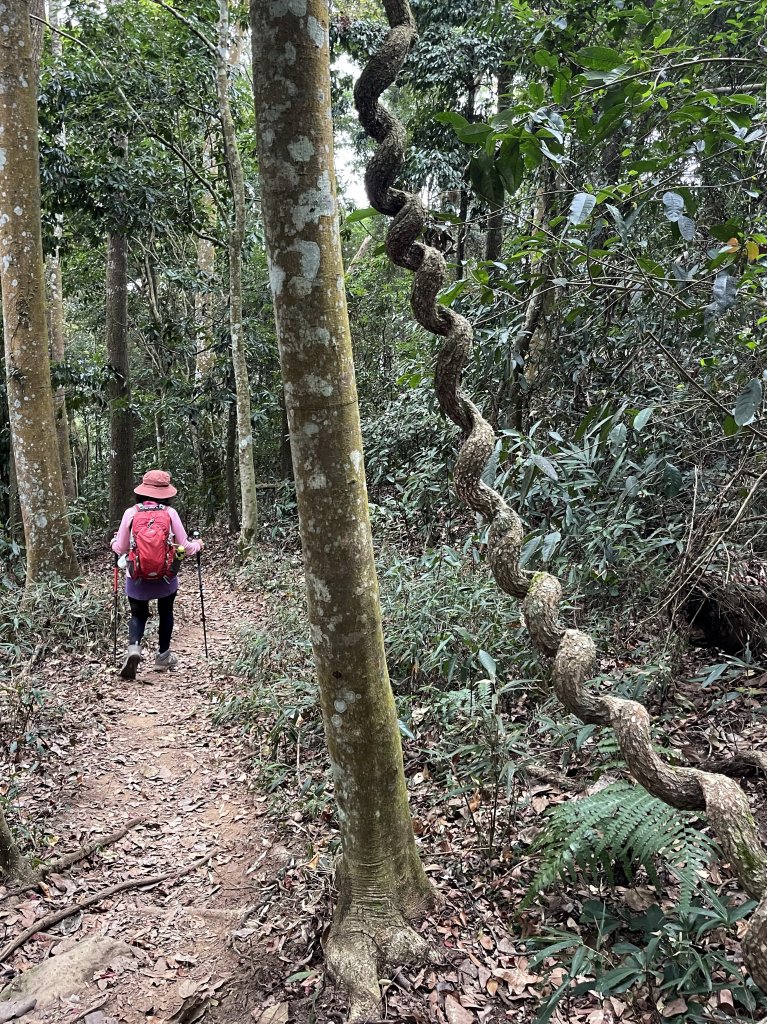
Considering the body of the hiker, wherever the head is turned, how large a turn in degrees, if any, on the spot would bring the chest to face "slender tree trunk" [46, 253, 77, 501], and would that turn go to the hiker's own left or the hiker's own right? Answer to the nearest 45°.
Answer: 0° — they already face it

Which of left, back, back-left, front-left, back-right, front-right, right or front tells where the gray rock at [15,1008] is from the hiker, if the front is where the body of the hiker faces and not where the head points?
back

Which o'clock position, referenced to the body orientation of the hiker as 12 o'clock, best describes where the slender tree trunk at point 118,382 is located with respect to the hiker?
The slender tree trunk is roughly at 12 o'clock from the hiker.

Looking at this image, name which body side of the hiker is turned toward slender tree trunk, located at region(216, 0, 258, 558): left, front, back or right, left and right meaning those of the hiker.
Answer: front

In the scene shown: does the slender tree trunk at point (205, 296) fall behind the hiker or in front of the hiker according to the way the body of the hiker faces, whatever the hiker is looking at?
in front

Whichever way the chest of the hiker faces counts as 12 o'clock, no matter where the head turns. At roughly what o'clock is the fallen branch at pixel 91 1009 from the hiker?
The fallen branch is roughly at 6 o'clock from the hiker.

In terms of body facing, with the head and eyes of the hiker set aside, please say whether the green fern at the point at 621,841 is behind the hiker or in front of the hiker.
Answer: behind

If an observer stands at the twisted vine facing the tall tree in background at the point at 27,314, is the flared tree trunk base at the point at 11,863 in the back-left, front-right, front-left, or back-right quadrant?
front-left

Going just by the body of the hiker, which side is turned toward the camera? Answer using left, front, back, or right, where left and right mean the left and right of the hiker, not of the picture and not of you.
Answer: back

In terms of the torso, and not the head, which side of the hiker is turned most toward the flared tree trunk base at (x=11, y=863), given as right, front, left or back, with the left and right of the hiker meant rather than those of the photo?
back

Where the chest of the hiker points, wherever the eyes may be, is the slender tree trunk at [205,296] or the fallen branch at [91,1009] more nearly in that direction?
the slender tree trunk
